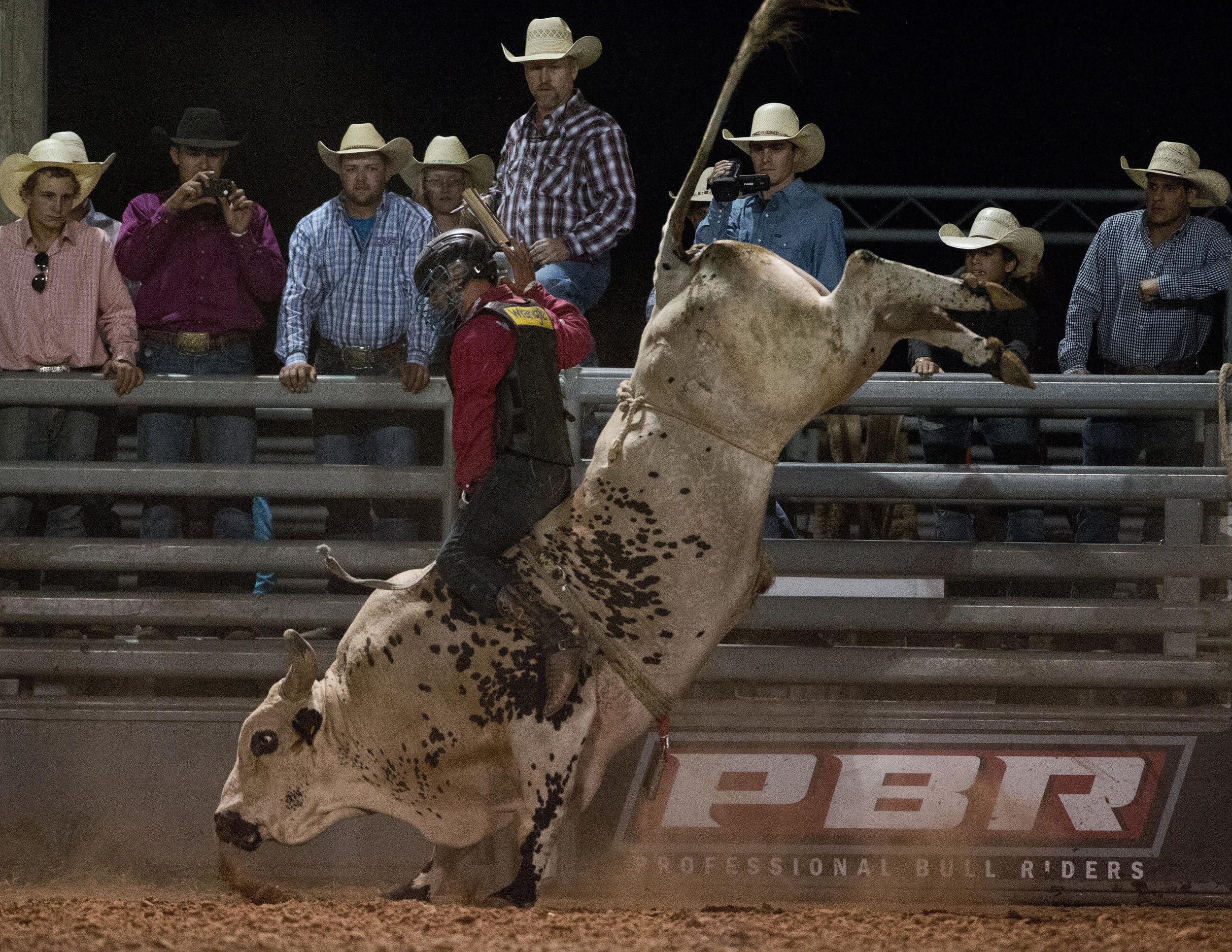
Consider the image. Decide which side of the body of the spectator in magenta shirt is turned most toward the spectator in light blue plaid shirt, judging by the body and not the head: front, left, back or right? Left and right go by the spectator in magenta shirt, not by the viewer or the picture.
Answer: left

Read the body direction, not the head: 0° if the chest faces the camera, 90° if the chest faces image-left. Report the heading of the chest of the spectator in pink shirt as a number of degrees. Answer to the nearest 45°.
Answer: approximately 0°

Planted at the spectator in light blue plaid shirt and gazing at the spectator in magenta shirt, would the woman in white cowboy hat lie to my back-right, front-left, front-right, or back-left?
back-right

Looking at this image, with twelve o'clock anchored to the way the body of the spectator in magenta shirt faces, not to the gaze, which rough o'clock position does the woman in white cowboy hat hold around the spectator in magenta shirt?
The woman in white cowboy hat is roughly at 8 o'clock from the spectator in magenta shirt.

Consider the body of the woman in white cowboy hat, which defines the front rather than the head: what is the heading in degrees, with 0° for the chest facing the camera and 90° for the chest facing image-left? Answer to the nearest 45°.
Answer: approximately 0°

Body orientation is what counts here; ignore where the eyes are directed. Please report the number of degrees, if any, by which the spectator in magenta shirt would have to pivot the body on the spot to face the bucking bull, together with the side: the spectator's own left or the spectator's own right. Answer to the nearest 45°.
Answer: approximately 45° to the spectator's own left

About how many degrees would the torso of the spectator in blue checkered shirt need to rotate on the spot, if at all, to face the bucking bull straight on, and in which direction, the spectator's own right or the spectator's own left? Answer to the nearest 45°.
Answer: approximately 45° to the spectator's own right

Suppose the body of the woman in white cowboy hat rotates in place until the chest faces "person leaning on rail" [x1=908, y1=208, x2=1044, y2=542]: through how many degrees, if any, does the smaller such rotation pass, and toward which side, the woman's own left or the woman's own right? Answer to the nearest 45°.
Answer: approximately 45° to the woman's own left
